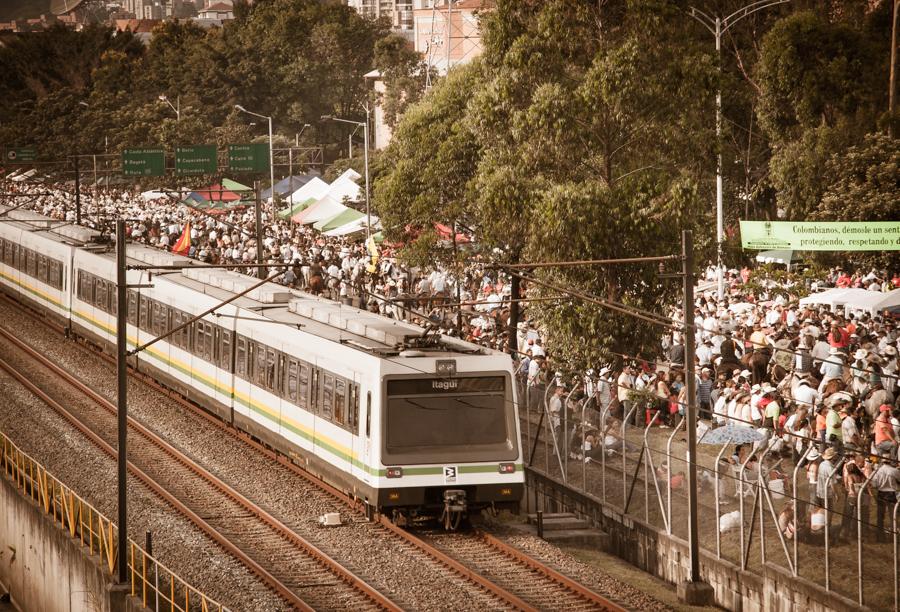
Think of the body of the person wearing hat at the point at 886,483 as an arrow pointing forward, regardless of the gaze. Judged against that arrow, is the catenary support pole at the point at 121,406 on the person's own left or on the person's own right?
on the person's own left

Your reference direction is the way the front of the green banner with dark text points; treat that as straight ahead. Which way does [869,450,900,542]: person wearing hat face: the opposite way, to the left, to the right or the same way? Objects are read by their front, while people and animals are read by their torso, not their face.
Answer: the opposite way

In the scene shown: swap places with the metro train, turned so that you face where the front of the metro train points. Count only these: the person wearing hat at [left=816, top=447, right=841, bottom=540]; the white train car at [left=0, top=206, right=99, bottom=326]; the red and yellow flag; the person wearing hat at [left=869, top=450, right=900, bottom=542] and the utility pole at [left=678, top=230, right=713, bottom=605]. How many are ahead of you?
3

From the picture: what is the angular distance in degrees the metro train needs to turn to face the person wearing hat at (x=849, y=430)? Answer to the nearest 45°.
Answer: approximately 45° to its left

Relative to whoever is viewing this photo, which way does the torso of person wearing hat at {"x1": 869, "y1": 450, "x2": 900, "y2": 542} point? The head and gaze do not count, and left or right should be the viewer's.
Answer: facing away from the viewer

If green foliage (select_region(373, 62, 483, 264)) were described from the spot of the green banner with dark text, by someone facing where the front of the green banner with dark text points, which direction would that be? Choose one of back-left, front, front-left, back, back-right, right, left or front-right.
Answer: right

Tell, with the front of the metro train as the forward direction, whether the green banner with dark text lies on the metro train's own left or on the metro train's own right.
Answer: on the metro train's own left

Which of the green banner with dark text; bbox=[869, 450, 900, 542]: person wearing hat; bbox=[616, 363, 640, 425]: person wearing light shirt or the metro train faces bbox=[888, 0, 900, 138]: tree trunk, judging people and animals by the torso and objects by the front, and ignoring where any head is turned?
bbox=[869, 450, 900, 542]: person wearing hat

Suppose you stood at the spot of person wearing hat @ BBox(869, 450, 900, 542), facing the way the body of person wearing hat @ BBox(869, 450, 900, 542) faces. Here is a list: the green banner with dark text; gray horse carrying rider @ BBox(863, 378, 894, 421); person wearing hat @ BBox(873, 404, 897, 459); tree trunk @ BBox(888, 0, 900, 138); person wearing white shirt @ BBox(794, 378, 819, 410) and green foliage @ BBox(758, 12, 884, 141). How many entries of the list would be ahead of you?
6

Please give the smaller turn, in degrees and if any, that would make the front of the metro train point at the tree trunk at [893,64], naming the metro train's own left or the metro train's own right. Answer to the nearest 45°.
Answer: approximately 90° to the metro train's own left

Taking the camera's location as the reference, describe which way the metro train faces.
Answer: facing the viewer and to the right of the viewer

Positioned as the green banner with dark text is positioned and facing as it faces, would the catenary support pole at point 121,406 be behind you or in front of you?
in front
